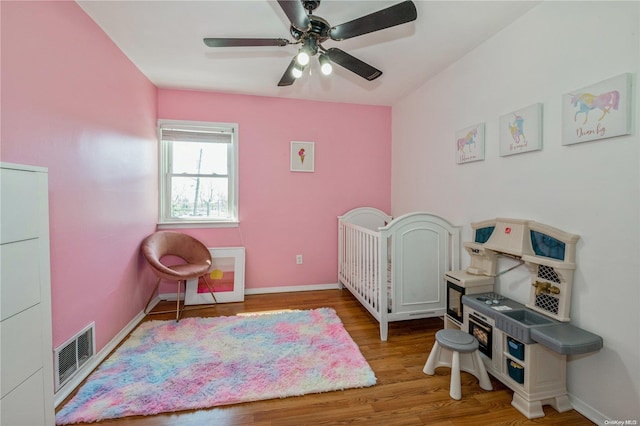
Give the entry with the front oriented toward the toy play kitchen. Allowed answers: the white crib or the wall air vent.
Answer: the wall air vent

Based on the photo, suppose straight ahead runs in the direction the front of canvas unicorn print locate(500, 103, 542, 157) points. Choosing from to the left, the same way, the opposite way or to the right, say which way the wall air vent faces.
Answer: the opposite way

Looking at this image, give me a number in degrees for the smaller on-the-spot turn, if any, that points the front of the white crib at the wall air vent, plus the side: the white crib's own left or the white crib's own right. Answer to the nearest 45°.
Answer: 0° — it already faces it

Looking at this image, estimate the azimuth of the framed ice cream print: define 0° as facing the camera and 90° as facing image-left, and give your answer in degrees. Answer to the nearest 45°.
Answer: approximately 0°

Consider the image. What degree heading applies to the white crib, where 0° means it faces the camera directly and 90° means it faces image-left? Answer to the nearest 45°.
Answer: approximately 45°

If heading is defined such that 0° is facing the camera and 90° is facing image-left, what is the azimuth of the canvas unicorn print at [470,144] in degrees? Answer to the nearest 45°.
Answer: approximately 45°
